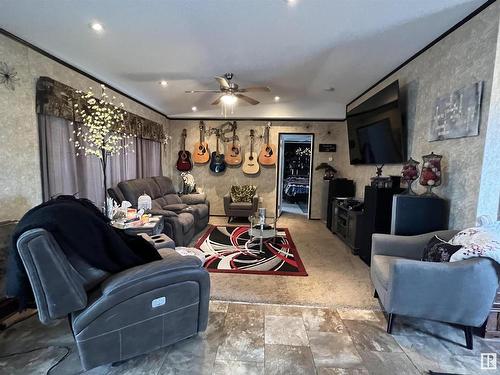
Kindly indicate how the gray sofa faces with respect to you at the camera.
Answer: facing the viewer and to the right of the viewer

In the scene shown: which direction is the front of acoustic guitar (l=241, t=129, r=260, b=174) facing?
toward the camera

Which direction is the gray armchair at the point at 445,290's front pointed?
to the viewer's left

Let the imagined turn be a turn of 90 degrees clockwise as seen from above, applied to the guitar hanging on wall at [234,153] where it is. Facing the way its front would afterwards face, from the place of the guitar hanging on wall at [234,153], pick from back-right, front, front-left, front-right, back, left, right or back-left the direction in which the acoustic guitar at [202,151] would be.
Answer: front

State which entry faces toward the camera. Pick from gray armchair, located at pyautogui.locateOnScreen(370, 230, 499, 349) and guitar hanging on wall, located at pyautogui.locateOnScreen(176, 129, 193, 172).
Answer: the guitar hanging on wall

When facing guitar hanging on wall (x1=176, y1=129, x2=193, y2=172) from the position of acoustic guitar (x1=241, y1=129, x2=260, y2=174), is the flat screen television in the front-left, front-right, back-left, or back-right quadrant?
back-left

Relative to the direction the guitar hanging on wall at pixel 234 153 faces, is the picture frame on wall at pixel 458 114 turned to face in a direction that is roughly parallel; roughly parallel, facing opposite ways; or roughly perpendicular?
roughly perpendicular

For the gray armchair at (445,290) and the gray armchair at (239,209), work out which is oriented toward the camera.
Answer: the gray armchair at (239,209)

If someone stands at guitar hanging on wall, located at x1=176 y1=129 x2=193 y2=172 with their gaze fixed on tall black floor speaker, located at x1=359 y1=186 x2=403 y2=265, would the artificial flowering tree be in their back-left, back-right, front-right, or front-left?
front-right

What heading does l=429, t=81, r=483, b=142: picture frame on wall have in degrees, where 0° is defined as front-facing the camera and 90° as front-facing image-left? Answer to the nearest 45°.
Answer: approximately 45°

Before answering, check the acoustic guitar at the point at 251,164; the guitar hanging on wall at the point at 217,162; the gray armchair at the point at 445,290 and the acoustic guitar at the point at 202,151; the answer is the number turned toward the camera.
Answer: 3

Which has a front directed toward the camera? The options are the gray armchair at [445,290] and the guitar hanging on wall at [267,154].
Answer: the guitar hanging on wall

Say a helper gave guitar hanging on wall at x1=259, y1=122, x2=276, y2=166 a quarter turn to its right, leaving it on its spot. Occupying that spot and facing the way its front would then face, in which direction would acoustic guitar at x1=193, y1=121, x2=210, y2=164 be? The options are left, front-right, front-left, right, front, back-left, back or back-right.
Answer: front

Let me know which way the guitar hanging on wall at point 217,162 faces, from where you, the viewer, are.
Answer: facing the viewer

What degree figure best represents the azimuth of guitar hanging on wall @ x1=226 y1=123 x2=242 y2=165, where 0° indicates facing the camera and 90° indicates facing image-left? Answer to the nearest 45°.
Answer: approximately 0°

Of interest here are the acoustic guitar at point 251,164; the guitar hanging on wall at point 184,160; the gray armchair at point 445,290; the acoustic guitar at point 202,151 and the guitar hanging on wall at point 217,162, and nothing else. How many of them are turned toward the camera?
4

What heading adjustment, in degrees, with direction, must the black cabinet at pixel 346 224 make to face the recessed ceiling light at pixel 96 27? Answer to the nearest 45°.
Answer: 0° — it already faces it

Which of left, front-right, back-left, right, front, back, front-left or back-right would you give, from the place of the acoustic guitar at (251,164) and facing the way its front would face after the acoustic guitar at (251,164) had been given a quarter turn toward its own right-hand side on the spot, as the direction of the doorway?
back-right
